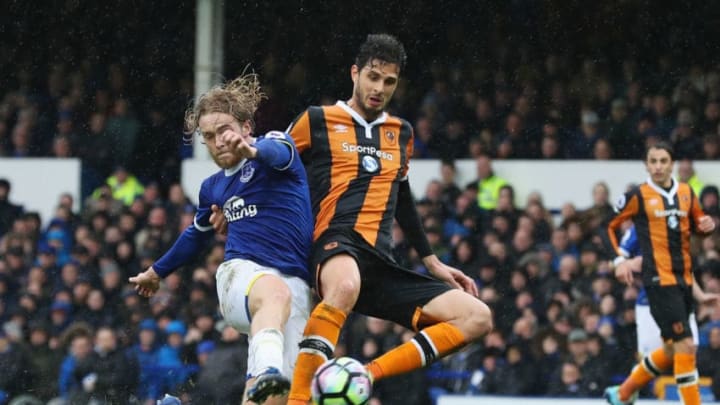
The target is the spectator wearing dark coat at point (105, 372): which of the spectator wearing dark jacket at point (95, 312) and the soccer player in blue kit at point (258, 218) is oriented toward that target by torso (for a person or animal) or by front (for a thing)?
the spectator wearing dark jacket at point (95, 312)

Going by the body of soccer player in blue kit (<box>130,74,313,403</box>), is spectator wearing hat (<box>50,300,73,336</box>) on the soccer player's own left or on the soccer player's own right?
on the soccer player's own right

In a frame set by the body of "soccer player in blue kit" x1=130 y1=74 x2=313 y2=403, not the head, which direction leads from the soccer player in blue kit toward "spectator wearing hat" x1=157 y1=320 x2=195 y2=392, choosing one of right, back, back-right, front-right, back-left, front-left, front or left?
back-right

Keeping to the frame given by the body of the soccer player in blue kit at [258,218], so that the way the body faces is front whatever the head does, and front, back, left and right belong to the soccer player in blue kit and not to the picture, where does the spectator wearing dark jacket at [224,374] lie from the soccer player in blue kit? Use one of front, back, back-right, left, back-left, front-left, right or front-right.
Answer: back-right

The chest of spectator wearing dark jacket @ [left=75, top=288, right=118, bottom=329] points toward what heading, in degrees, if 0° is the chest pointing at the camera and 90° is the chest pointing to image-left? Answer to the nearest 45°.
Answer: approximately 0°

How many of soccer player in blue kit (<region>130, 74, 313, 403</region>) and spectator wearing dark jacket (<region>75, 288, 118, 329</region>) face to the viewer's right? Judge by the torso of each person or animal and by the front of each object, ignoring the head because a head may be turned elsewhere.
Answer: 0

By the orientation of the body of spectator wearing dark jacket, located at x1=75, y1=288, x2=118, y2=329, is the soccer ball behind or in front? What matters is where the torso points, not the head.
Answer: in front

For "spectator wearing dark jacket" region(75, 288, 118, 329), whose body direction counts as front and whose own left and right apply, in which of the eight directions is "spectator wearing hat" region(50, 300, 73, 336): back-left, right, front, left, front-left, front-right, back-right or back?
right
